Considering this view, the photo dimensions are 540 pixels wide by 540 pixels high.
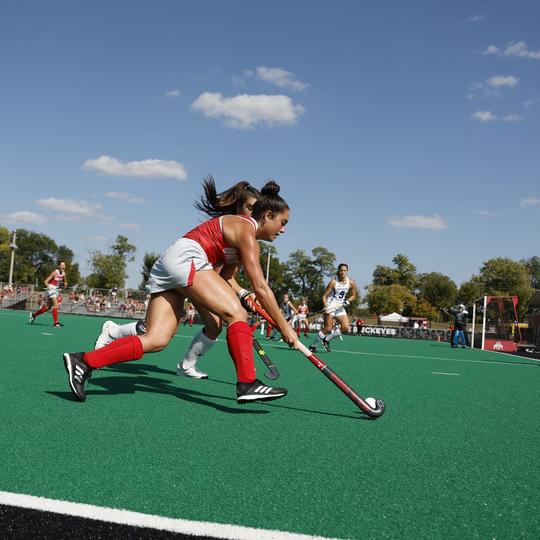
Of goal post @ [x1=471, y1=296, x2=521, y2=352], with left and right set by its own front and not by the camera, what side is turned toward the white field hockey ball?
left

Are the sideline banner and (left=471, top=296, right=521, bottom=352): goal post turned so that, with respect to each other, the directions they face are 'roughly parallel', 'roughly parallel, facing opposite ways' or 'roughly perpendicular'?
roughly perpendicular

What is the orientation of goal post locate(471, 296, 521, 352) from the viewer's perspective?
to the viewer's left

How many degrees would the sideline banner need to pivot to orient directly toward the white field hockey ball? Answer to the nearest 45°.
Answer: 0° — it already faces it

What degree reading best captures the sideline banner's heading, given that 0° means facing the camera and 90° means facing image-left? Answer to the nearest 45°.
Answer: approximately 0°

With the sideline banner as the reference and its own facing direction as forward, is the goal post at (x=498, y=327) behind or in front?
in front

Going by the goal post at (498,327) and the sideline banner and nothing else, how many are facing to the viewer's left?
1
